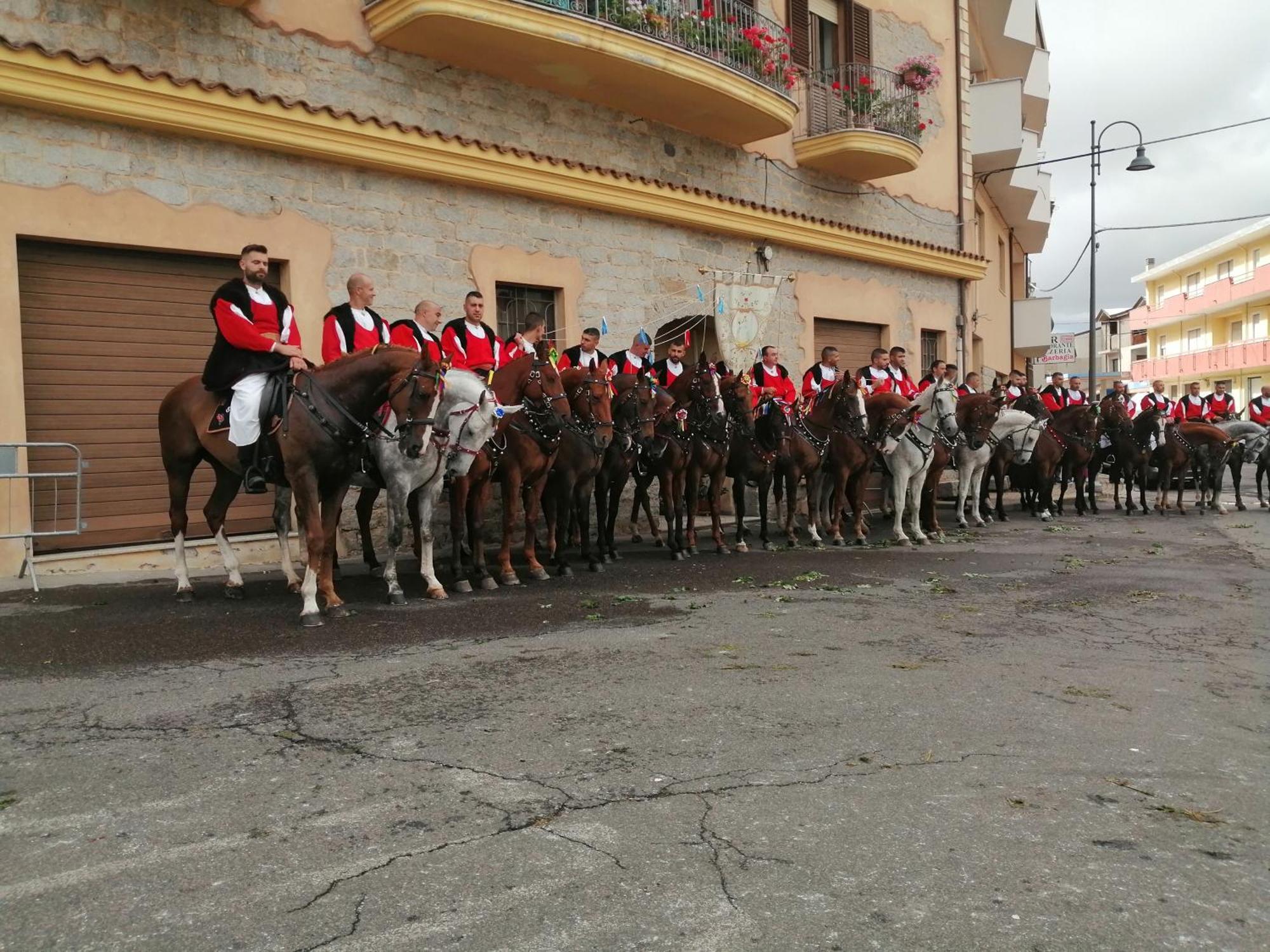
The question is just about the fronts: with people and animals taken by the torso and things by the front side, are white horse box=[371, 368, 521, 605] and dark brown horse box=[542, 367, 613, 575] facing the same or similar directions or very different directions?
same or similar directions

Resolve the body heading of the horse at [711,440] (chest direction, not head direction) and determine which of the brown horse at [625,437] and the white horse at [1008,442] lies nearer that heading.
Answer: the brown horse

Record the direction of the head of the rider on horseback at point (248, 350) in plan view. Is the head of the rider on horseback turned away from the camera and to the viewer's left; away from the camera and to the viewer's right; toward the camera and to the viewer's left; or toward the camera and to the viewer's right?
toward the camera and to the viewer's right

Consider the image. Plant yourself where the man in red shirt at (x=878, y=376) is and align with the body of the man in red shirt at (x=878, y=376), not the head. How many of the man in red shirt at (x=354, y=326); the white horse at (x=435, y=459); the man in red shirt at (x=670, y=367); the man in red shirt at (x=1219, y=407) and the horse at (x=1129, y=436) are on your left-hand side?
2

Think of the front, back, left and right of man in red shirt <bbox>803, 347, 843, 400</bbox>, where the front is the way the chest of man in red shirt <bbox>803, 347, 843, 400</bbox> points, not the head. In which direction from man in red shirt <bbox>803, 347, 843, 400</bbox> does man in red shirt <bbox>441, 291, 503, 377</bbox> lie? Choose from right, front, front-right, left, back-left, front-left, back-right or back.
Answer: right

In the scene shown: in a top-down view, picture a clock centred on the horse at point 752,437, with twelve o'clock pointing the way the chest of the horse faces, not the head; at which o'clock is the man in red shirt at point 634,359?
The man in red shirt is roughly at 3 o'clock from the horse.

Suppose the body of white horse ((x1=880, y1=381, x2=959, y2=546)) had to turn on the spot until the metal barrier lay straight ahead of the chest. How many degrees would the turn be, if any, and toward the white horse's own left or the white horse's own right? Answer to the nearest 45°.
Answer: approximately 90° to the white horse's own right

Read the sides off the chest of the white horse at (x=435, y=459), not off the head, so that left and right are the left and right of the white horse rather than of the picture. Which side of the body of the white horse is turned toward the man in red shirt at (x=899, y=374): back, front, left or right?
left

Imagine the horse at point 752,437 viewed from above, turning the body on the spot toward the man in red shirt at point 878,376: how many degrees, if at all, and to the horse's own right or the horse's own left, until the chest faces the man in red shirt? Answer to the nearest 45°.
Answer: approximately 135° to the horse's own left

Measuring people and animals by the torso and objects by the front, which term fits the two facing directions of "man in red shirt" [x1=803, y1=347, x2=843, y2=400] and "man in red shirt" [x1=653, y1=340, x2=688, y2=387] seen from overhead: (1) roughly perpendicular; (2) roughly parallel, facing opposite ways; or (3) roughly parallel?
roughly parallel

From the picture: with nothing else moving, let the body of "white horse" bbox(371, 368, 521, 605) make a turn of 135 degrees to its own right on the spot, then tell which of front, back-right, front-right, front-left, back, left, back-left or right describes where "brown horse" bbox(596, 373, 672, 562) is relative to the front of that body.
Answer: back-right

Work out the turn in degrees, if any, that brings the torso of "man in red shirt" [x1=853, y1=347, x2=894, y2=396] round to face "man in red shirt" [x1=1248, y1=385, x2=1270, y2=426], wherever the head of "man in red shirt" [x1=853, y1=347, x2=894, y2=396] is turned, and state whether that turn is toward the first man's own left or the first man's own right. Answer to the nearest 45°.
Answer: approximately 90° to the first man's own left

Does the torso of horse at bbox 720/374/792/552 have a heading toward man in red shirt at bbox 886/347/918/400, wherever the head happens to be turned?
no

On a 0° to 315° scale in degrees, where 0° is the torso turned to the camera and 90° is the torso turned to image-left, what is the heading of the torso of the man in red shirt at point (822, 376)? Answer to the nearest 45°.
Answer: approximately 315°

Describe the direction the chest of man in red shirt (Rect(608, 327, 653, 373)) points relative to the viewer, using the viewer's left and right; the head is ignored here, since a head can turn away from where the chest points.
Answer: facing the viewer and to the right of the viewer

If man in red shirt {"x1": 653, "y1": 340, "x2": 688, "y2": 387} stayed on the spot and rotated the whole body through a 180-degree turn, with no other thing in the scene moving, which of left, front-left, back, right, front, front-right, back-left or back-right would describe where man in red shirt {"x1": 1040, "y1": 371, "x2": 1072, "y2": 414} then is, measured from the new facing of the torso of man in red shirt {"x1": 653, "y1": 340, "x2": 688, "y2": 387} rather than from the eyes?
right
